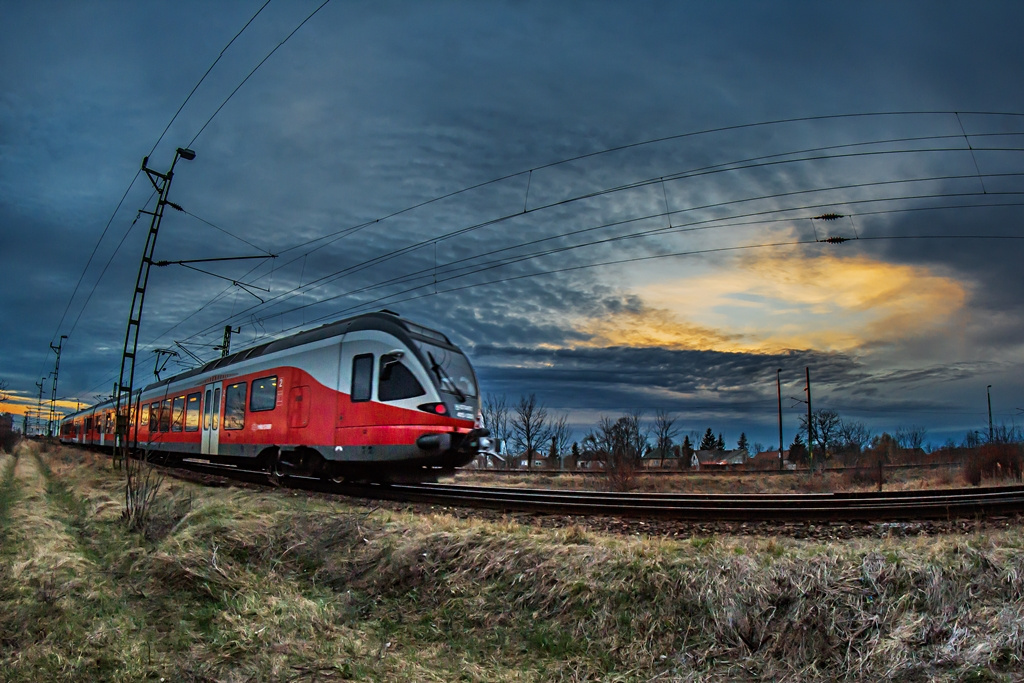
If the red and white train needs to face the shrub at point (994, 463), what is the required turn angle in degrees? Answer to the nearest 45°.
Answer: approximately 45° to its left

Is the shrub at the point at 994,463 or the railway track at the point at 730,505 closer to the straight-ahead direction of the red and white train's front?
the railway track

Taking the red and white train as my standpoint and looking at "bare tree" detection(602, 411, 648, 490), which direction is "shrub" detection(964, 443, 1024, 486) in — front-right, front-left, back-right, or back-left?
front-right

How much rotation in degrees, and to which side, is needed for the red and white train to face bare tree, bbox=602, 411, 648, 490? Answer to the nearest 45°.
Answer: approximately 90° to its left

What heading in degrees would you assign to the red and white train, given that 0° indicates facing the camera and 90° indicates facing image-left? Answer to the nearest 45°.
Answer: approximately 315°

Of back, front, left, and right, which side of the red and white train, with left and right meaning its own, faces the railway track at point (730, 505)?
front

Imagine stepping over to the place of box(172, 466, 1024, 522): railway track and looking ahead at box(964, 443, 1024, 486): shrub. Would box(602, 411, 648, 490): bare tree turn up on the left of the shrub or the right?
left
